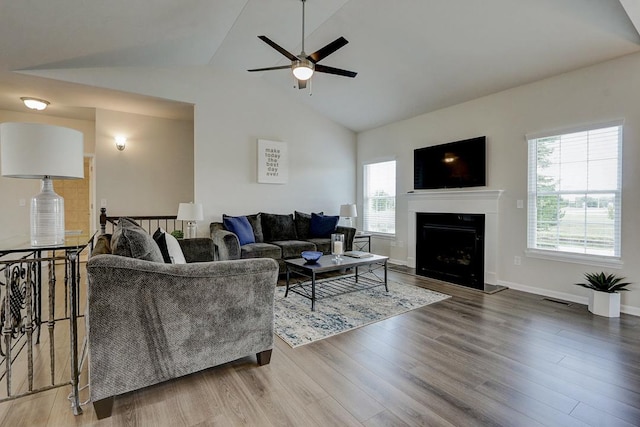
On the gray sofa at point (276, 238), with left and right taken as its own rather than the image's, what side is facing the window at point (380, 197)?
left

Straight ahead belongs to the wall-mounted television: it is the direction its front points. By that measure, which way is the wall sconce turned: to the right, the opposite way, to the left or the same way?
to the left

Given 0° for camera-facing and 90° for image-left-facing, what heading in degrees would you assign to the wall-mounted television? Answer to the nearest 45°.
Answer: approximately 45°

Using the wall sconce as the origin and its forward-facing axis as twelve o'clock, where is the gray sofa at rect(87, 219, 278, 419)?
The gray sofa is roughly at 12 o'clock from the wall sconce.

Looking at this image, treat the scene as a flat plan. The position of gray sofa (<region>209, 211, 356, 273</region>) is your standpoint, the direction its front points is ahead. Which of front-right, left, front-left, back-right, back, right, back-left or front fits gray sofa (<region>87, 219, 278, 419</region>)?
front-right

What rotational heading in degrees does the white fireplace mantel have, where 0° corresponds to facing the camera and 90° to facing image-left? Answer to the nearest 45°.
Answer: approximately 45°

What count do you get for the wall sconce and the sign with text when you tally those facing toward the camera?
2

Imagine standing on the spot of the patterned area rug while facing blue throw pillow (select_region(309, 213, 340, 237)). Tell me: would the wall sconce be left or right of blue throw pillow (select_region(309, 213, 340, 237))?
left

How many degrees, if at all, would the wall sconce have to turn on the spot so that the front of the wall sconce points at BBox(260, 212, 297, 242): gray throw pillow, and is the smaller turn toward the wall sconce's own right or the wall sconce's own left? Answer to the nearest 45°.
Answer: approximately 45° to the wall sconce's own left

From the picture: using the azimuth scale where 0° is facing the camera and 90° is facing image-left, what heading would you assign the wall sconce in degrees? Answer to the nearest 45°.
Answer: approximately 0°
